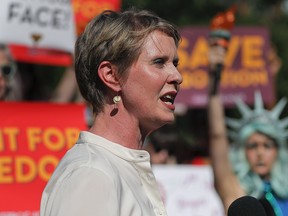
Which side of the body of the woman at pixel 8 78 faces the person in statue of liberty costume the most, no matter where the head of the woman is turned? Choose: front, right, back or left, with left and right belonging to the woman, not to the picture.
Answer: left

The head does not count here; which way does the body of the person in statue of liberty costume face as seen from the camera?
toward the camera

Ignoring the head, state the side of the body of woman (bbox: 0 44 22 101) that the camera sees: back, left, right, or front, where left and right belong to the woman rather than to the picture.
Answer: front

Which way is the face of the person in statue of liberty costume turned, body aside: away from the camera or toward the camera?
toward the camera

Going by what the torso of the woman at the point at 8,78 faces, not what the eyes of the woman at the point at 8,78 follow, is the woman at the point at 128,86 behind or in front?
in front

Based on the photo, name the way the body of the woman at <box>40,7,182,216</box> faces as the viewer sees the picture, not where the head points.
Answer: to the viewer's right

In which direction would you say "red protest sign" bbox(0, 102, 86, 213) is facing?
toward the camera

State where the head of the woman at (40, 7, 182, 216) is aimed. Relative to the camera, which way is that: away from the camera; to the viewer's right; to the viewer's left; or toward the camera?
to the viewer's right

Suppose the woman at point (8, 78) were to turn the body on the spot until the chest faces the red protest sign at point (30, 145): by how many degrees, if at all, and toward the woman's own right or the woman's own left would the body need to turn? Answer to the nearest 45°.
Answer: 0° — they already face it

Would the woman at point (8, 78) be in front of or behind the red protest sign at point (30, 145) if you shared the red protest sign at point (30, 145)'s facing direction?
behind

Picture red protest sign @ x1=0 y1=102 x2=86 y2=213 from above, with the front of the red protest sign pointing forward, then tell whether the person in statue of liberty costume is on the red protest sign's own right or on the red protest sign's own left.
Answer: on the red protest sign's own left

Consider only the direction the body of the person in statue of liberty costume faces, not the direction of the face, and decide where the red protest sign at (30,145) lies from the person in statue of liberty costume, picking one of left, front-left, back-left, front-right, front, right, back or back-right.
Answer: front-right

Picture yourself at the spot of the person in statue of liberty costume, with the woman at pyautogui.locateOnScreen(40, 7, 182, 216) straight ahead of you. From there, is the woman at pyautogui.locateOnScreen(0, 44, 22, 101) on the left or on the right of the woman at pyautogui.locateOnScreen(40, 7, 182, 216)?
right
